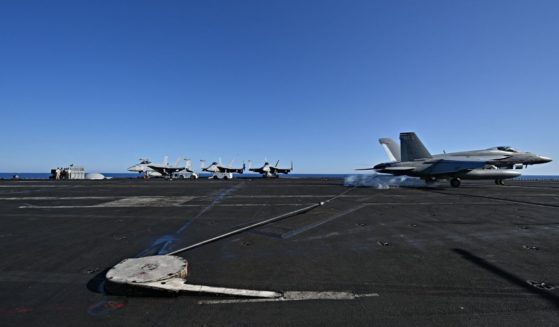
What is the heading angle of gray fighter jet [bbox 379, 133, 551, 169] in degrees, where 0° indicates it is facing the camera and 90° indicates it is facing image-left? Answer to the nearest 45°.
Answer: approximately 270°
